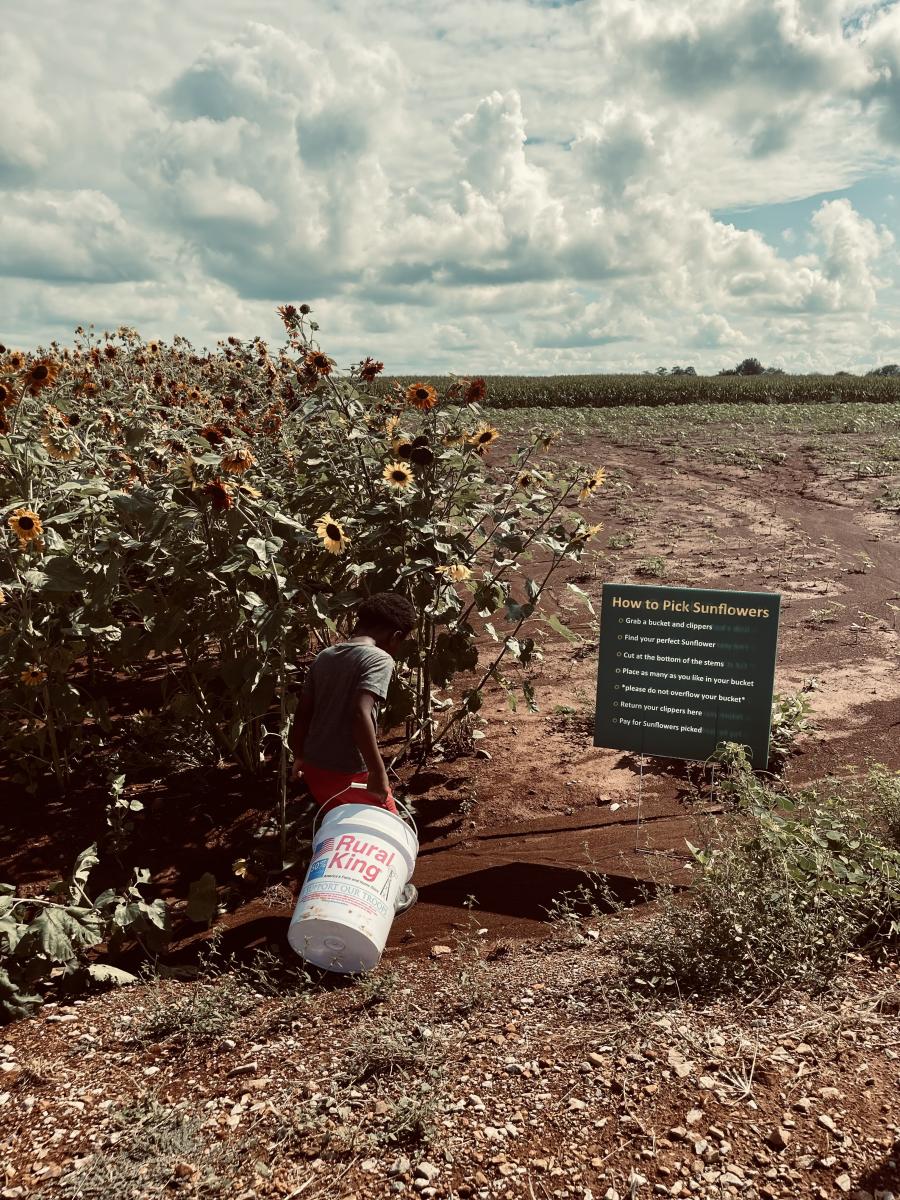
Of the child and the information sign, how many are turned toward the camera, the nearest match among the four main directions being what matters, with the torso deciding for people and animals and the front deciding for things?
1

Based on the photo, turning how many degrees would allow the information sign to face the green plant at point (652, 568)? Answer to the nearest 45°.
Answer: approximately 180°

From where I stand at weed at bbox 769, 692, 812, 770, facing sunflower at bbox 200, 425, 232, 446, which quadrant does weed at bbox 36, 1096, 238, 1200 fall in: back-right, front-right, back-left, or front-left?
front-left

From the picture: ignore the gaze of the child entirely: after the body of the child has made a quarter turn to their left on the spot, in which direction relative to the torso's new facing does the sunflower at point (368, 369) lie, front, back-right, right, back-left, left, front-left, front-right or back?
front-right

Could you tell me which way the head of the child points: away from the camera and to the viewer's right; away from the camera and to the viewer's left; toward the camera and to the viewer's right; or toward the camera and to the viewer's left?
away from the camera and to the viewer's right

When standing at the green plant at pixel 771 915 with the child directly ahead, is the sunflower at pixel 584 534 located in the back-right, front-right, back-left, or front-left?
front-right

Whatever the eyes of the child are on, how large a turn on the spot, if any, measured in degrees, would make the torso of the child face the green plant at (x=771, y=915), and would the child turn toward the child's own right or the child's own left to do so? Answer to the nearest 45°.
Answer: approximately 90° to the child's own right

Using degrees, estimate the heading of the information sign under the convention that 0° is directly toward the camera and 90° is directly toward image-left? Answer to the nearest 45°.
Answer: approximately 0°

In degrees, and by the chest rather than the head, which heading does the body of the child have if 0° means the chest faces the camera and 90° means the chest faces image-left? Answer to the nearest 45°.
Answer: approximately 225°
